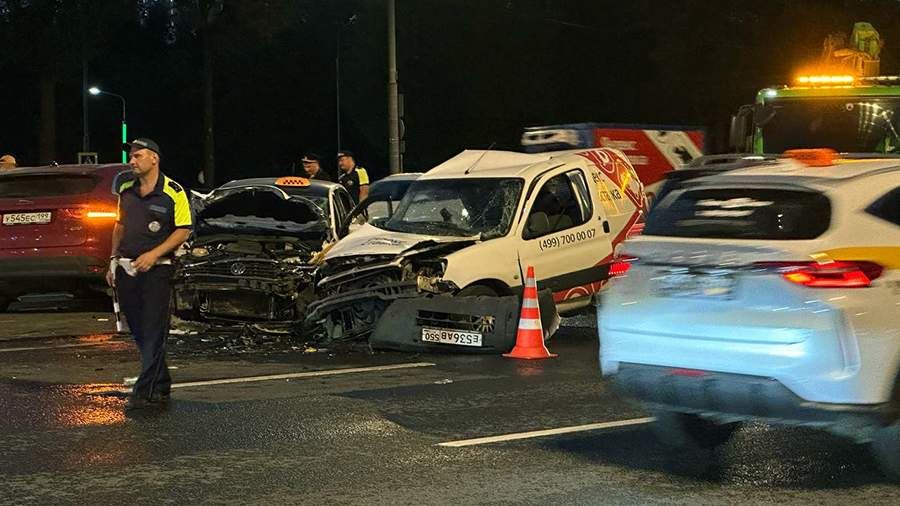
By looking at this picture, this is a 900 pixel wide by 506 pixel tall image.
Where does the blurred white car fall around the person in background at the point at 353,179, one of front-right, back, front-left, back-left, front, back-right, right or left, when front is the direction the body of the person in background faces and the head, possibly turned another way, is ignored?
front-left

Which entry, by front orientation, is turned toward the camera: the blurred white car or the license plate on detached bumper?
the license plate on detached bumper

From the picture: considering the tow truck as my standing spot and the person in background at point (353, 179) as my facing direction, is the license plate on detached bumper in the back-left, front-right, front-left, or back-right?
front-left

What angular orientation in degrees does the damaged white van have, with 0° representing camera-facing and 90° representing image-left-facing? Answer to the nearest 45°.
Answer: approximately 45°

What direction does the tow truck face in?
toward the camera

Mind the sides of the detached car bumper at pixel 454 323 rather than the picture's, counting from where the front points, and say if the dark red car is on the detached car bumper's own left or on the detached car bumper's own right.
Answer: on the detached car bumper's own right

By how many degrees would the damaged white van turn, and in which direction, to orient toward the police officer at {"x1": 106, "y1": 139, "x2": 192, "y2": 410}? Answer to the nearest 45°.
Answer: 0° — it already faces them

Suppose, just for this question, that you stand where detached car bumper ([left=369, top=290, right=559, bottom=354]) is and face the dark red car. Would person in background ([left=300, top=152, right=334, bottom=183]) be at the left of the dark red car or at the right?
right

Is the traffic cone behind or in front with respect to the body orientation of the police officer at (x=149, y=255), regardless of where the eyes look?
behind

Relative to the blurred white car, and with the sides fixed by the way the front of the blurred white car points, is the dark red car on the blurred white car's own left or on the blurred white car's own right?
on the blurred white car's own left

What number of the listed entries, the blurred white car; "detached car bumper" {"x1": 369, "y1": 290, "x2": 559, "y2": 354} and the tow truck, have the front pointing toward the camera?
2

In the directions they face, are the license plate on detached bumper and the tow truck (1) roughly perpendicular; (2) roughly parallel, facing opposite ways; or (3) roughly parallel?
roughly parallel

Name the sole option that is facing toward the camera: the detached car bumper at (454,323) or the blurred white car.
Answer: the detached car bumper

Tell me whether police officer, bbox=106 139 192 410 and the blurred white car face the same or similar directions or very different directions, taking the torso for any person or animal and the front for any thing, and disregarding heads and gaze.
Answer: very different directions

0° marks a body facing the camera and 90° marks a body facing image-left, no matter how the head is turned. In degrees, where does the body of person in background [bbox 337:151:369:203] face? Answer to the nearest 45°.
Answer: approximately 45°

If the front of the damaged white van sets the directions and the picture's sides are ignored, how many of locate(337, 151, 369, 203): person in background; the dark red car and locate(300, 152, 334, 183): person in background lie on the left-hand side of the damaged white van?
0

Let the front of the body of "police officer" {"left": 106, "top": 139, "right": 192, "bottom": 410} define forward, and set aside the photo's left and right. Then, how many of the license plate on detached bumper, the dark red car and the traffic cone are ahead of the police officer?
0

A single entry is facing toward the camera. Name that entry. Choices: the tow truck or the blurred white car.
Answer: the tow truck

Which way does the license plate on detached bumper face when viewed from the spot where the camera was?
facing the viewer
